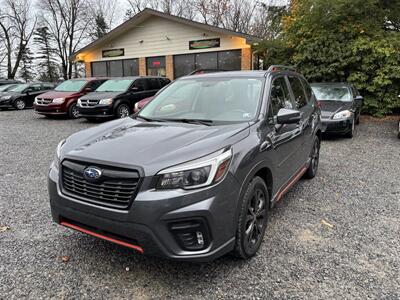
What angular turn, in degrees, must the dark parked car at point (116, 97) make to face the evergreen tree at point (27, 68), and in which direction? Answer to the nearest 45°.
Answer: approximately 135° to its right

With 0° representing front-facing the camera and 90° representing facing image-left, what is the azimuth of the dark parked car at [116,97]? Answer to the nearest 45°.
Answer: approximately 45°

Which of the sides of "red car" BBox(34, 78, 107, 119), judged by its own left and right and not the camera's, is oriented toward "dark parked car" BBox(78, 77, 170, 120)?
left

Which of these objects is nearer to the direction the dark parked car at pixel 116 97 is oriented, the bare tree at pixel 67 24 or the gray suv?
the gray suv

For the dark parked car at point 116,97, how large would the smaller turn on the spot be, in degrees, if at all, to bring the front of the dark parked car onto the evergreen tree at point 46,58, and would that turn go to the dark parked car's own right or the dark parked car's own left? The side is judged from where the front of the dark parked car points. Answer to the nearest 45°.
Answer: approximately 135° to the dark parked car's own right

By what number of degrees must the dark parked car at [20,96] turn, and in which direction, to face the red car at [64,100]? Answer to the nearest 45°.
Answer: approximately 45° to its left

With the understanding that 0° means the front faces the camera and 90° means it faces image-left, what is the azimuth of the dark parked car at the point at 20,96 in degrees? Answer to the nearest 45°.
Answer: approximately 45°

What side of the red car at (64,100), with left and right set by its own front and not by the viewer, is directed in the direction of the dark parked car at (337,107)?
left

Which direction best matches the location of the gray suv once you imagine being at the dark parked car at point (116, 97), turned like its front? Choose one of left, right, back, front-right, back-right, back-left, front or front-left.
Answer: front-left

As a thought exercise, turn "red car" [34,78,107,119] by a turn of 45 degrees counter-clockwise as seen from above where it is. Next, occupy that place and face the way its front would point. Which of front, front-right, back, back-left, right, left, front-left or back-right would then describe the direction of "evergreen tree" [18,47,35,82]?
back

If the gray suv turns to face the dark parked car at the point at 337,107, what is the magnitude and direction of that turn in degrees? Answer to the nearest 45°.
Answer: approximately 180°
